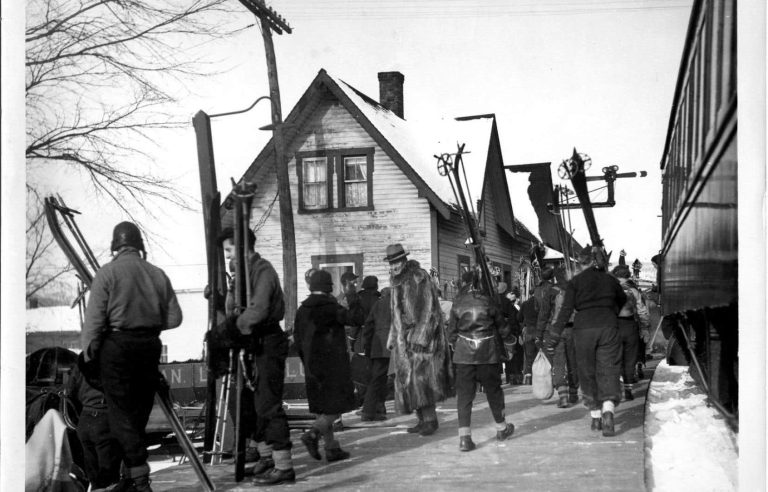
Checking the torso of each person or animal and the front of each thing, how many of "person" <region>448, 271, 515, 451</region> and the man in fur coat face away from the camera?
1

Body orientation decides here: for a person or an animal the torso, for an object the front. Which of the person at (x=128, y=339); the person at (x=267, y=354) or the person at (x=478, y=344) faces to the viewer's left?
the person at (x=267, y=354)

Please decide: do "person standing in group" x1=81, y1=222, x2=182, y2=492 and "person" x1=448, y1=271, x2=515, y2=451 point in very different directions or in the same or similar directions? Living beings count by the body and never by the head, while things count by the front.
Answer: same or similar directions

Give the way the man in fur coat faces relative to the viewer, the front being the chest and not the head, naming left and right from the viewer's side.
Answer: facing the viewer and to the left of the viewer

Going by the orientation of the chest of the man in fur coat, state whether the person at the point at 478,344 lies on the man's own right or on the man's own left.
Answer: on the man's own left

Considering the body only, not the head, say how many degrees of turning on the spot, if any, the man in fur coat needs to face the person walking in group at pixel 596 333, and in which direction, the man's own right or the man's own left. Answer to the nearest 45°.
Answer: approximately 135° to the man's own left

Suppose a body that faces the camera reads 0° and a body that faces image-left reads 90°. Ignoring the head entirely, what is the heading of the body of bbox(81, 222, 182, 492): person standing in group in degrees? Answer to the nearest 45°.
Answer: approximately 180°

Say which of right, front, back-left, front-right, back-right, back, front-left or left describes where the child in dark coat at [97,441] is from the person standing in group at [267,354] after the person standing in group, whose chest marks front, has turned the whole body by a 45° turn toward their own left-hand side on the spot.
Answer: front-right

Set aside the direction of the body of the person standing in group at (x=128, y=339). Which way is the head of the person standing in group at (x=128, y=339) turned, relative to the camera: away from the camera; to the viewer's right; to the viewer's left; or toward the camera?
away from the camera

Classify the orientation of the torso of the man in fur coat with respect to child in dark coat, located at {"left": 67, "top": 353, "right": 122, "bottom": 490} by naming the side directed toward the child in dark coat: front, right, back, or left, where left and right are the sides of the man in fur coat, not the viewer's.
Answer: front

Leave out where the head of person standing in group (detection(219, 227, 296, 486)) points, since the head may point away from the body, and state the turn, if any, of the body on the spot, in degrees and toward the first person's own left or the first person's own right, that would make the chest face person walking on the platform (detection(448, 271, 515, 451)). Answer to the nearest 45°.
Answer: approximately 135° to the first person's own right

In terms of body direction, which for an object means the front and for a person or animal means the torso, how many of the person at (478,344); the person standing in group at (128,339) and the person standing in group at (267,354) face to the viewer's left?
1

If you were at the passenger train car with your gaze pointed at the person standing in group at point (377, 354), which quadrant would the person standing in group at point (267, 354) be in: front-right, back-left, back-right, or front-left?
front-left

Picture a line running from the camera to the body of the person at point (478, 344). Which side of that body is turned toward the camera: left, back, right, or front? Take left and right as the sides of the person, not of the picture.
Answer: back
